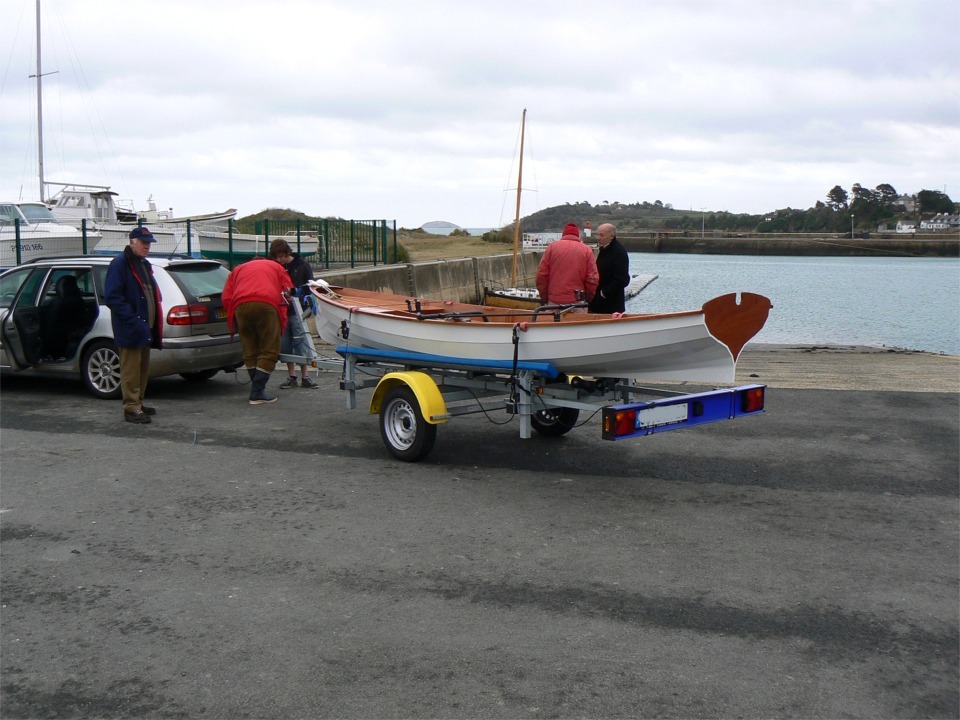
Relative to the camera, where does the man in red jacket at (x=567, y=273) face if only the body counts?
away from the camera

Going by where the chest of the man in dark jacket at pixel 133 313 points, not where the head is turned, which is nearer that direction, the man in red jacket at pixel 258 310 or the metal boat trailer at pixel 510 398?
the metal boat trailer

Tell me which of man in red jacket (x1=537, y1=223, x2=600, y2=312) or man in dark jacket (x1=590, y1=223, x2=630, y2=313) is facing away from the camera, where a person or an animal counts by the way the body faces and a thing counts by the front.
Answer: the man in red jacket

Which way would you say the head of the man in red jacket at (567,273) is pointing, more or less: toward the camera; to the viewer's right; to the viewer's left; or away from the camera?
away from the camera

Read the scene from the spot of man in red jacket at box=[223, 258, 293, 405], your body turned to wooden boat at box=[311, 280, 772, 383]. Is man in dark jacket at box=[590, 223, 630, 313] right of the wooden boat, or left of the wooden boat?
left

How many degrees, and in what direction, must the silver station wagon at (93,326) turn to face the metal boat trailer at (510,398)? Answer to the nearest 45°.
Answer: approximately 180°

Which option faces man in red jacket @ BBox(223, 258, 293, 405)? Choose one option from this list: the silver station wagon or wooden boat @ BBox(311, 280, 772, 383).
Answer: the wooden boat

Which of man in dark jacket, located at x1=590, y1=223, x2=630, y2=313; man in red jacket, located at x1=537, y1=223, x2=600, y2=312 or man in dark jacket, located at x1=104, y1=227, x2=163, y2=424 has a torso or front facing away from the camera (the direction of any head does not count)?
the man in red jacket

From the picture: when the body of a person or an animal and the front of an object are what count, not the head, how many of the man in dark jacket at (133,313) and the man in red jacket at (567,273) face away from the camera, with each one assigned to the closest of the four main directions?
1

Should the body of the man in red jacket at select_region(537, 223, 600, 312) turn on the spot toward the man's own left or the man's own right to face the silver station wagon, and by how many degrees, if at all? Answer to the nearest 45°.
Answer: approximately 90° to the man's own left

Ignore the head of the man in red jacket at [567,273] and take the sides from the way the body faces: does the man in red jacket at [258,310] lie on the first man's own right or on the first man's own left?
on the first man's own left

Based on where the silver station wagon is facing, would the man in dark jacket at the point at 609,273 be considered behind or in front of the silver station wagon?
behind

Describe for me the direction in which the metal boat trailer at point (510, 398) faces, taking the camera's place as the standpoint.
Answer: facing away from the viewer and to the left of the viewer
